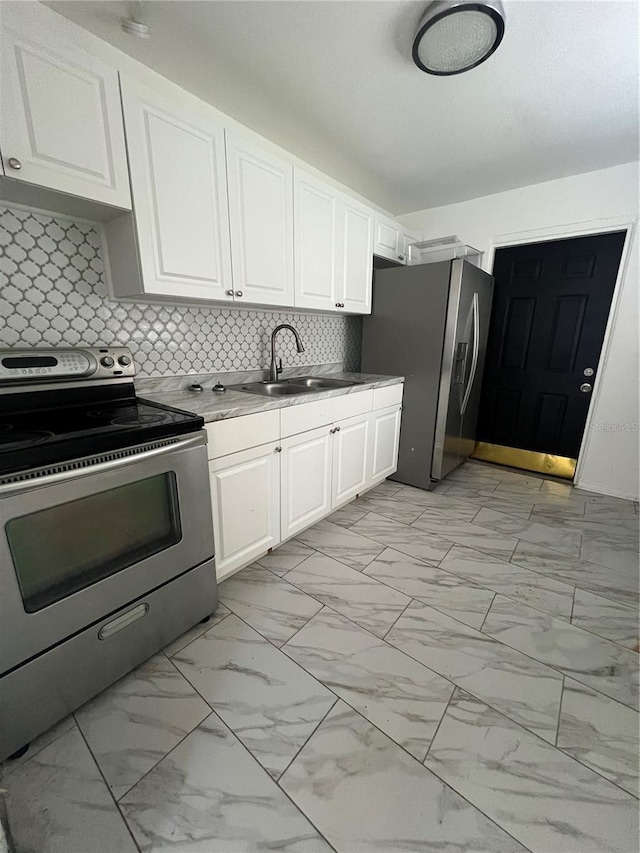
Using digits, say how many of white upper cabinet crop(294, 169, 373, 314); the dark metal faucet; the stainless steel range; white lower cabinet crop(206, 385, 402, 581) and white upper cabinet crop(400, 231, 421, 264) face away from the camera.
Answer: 0

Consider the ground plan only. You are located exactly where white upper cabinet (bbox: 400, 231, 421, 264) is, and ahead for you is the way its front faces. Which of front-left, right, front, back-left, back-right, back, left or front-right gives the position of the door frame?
front-left

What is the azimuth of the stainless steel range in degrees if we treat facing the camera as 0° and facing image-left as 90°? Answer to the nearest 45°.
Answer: approximately 315°

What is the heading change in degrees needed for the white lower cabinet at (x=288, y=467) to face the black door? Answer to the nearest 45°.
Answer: approximately 90° to its left

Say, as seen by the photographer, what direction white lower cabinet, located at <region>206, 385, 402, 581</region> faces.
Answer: facing the viewer and to the right of the viewer

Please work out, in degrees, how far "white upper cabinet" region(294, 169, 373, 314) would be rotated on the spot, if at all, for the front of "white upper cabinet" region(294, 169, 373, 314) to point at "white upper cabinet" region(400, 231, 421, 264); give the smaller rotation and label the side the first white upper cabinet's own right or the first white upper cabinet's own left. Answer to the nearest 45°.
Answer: approximately 90° to the first white upper cabinet's own left

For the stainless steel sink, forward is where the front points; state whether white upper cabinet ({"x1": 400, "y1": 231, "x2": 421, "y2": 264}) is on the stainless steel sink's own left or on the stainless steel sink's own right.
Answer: on the stainless steel sink's own left

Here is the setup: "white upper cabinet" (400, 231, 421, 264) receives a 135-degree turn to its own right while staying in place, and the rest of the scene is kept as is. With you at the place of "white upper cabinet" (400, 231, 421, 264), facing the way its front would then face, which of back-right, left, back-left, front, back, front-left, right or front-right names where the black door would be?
back

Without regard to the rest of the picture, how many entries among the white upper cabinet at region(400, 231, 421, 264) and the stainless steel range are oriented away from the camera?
0

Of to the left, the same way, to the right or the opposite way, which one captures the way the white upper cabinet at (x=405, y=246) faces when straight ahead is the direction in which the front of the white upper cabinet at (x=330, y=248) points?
the same way

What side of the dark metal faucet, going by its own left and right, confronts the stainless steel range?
right

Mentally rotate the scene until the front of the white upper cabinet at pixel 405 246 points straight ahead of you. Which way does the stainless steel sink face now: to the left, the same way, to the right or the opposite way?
the same way

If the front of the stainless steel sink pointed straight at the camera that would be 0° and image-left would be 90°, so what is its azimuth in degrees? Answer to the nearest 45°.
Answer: approximately 315°

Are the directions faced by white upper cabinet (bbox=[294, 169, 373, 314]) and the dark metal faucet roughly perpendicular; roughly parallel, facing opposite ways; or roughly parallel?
roughly parallel
